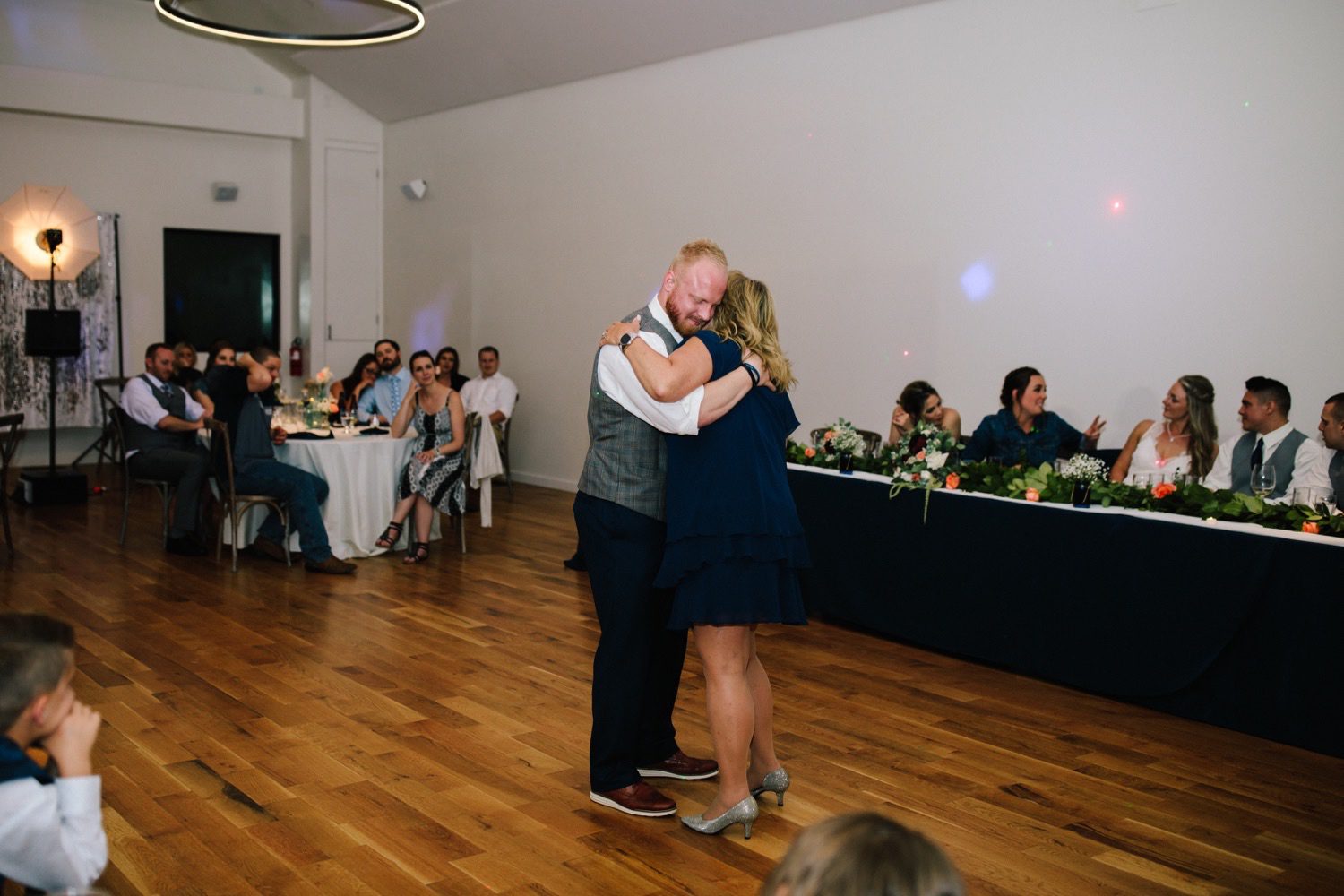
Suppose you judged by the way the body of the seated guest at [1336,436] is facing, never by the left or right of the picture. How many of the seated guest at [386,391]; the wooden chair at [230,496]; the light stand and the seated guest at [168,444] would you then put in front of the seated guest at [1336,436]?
4

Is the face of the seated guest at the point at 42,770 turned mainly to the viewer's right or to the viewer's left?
to the viewer's right

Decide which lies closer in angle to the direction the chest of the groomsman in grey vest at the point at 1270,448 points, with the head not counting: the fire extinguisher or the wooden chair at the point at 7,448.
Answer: the wooden chair

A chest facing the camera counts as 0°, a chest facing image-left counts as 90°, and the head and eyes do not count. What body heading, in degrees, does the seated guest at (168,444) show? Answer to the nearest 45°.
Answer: approximately 315°

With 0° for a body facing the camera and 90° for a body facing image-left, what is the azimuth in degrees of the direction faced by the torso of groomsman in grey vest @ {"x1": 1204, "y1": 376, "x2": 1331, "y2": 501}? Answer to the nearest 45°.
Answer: approximately 45°

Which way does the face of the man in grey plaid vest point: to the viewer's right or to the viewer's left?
to the viewer's right

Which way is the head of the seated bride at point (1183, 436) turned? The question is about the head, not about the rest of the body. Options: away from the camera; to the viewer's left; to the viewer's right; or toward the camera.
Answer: to the viewer's left

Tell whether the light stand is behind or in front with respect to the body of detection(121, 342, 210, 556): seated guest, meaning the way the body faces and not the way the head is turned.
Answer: behind

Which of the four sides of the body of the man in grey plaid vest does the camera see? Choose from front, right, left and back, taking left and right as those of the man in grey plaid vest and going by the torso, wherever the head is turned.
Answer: right

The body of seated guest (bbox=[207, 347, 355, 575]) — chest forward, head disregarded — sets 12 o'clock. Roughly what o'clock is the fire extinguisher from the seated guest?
The fire extinguisher is roughly at 9 o'clock from the seated guest.
